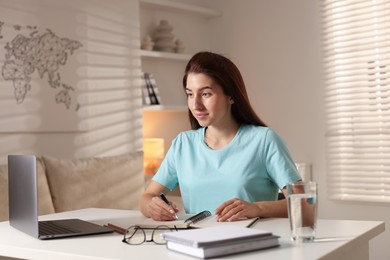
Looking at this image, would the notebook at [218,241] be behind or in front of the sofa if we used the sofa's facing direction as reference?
in front

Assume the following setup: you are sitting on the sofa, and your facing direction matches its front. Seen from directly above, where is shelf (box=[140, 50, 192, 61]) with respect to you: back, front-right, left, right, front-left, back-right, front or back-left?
back-left

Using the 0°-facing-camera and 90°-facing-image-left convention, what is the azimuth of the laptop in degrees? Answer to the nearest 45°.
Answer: approximately 225°

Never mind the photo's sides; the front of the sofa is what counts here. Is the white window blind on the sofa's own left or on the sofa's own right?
on the sofa's own left

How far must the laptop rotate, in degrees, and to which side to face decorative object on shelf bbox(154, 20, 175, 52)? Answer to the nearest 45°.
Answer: approximately 45° to its left

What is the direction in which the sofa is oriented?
toward the camera

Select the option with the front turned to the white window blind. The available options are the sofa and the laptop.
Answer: the laptop

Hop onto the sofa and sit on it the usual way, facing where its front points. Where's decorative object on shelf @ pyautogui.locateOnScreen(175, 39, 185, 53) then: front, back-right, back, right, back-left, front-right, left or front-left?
back-left

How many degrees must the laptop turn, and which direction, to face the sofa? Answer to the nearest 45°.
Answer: approximately 45° to its left

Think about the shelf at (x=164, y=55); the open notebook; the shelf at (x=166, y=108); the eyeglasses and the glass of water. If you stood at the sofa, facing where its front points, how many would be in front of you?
3

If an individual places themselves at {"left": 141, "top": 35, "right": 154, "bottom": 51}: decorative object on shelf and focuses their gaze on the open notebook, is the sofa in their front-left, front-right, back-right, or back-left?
front-right

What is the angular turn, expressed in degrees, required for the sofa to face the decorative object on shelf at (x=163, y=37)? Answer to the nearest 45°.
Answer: approximately 135° to its left

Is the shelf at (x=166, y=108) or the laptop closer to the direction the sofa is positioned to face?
the laptop

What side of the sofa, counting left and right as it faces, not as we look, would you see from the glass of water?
front

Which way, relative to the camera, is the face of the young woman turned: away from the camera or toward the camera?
toward the camera

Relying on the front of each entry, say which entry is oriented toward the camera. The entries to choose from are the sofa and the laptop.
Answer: the sofa

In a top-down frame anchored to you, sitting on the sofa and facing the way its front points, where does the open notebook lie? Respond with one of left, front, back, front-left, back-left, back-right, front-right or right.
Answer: front

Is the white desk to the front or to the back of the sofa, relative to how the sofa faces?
to the front

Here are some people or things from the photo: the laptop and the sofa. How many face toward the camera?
1
